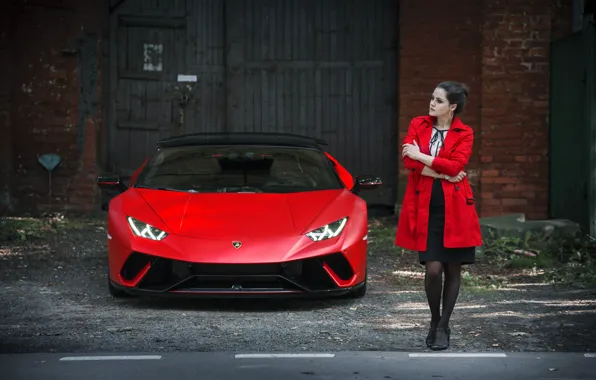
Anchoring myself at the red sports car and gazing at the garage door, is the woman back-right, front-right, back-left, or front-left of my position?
back-right

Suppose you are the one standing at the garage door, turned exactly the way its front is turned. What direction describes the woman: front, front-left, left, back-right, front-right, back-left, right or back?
front

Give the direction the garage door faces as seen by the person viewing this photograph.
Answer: facing the viewer

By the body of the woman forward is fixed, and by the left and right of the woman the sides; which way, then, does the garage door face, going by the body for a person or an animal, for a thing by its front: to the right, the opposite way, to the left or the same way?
the same way

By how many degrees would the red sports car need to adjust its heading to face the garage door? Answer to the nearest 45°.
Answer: approximately 180°

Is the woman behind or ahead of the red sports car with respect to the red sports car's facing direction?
ahead

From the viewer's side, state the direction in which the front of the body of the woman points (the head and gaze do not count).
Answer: toward the camera

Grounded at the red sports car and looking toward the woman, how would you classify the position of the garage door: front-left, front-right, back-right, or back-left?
back-left

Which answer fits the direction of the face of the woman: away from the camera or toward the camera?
toward the camera

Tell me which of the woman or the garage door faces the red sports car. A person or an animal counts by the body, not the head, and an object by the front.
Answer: the garage door

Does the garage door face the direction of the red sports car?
yes

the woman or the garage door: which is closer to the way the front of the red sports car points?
the woman

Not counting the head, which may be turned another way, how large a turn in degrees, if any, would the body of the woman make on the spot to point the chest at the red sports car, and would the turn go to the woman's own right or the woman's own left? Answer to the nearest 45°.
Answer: approximately 135° to the woman's own right

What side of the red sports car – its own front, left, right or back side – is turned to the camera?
front

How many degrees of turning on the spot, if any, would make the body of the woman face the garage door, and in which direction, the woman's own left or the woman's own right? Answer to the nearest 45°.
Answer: approximately 180°
